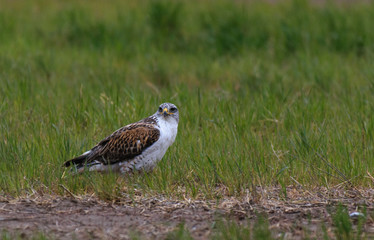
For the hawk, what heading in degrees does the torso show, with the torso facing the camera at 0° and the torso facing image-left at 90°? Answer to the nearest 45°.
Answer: approximately 270°
